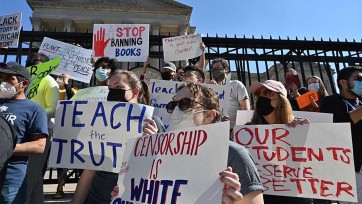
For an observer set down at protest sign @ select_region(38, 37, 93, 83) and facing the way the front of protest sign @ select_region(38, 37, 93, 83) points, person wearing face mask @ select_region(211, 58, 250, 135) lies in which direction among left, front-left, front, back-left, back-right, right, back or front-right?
front-left

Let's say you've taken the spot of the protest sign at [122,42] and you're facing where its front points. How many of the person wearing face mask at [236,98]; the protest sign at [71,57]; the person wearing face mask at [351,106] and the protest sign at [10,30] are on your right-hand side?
2

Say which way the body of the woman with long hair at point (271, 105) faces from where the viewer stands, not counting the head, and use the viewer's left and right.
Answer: facing the viewer and to the left of the viewer

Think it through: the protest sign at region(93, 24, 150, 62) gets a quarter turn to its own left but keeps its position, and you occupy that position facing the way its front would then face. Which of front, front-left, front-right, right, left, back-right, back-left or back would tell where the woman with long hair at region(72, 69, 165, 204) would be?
right

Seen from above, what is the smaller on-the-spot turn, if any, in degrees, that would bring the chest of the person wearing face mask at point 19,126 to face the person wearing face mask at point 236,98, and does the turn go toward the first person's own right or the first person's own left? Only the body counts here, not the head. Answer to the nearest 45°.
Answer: approximately 135° to the first person's own left

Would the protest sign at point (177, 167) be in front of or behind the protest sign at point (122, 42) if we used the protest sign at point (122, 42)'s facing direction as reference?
in front

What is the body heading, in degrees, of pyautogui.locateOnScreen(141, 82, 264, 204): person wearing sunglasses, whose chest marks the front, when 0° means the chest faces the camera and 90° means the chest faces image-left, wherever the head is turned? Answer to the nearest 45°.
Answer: approximately 45°

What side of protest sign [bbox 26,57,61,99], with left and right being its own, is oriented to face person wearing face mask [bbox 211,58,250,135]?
left

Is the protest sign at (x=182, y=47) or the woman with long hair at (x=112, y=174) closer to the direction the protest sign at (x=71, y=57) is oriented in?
the woman with long hair

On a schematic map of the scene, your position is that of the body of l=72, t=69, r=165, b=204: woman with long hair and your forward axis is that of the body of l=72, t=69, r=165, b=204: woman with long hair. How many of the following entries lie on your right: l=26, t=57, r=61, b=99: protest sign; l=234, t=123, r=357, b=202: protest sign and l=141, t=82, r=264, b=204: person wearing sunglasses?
1

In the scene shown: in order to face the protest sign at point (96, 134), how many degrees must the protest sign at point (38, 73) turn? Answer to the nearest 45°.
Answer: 0° — it already faces it

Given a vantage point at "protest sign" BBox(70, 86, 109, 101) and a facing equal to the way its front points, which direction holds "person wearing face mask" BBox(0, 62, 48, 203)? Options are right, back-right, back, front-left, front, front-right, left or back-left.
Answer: front-right

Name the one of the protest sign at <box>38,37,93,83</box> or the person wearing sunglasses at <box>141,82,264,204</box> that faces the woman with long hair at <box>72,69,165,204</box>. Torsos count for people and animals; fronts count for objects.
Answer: the protest sign
